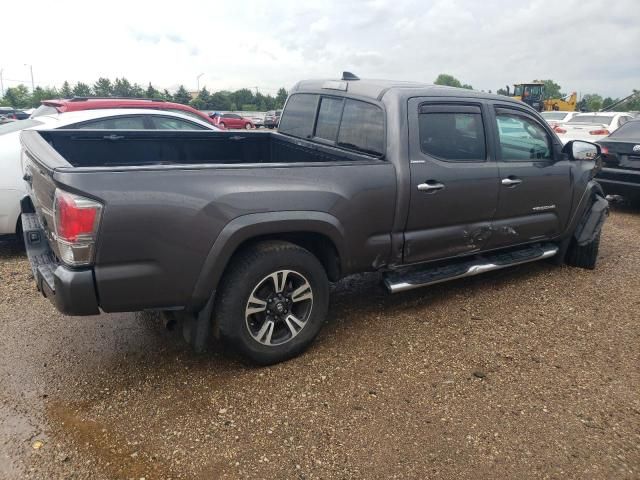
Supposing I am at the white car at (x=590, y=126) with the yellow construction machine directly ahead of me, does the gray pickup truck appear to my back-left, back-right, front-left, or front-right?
back-left

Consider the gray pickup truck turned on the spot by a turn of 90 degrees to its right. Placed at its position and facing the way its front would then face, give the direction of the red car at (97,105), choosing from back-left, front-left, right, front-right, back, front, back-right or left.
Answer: back

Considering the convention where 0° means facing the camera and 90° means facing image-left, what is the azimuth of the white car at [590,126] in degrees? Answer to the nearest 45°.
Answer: approximately 225°

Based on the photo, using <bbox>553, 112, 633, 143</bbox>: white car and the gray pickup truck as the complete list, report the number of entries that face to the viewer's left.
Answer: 0

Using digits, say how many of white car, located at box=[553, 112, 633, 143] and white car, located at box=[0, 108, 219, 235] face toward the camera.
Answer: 0

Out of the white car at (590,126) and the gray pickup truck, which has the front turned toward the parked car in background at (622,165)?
the gray pickup truck

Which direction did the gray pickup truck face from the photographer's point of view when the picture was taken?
facing away from the viewer and to the right of the viewer

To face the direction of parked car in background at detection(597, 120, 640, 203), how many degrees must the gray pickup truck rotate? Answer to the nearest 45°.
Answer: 0° — it already faces it

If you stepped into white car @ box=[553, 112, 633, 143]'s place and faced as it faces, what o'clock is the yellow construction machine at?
The yellow construction machine is roughly at 10 o'clock from the white car.
